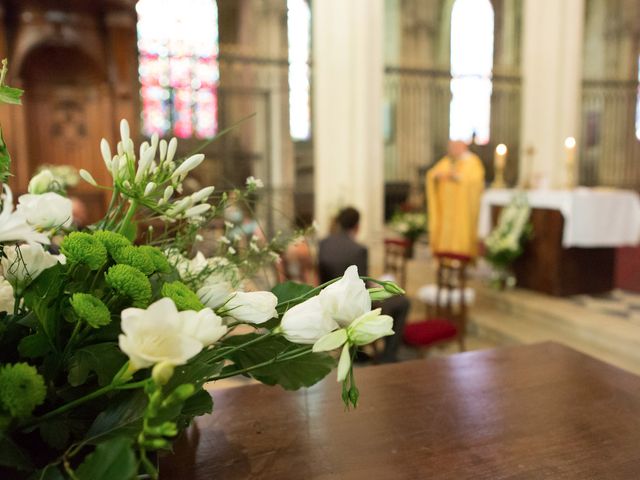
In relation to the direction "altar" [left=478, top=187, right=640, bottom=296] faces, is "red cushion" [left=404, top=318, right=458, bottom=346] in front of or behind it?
in front

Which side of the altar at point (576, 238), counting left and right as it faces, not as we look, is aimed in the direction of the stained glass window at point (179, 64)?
right

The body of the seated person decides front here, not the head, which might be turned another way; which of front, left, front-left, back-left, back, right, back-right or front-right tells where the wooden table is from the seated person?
back-right

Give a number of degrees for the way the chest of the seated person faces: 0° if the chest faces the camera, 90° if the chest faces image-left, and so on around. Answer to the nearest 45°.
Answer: approximately 225°

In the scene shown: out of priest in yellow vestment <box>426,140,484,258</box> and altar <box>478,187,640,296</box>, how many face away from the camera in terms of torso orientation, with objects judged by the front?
0

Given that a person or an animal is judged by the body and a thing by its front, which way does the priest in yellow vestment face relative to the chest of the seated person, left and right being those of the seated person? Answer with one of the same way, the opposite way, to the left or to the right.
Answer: the opposite way

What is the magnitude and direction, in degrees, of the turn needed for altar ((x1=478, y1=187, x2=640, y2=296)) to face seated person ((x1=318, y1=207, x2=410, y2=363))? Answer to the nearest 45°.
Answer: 0° — it already faces them

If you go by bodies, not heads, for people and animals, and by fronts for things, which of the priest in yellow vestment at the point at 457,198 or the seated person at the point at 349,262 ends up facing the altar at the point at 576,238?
the seated person

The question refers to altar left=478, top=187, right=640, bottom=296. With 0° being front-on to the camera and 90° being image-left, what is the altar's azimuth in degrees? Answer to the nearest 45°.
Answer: approximately 45°

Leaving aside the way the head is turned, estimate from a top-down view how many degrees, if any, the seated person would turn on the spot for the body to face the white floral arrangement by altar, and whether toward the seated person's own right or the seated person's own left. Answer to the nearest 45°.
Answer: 0° — they already face it

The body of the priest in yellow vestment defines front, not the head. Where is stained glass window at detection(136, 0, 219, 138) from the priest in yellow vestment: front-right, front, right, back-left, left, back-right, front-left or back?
right

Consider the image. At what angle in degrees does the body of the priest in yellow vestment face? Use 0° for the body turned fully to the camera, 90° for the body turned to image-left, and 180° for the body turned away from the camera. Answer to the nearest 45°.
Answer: approximately 45°

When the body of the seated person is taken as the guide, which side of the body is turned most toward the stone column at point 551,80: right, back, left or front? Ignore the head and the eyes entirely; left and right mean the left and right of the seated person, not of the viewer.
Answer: front
